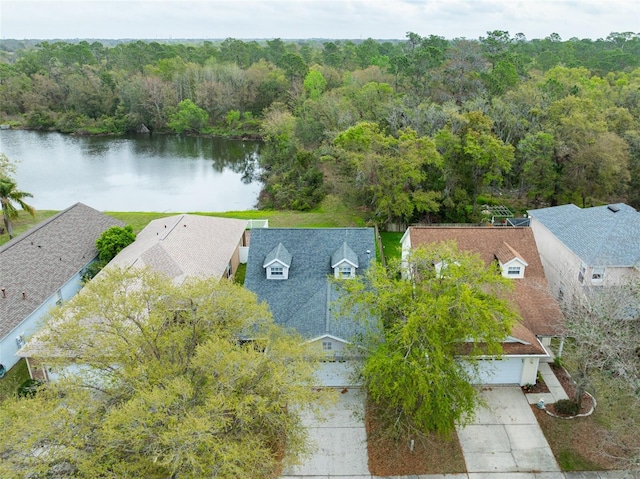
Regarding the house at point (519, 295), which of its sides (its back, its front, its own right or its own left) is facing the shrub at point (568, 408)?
front

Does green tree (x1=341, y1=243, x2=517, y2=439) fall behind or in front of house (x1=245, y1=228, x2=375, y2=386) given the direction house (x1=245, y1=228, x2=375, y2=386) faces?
in front

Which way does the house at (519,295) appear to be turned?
toward the camera

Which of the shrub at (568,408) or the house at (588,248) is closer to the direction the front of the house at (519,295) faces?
the shrub

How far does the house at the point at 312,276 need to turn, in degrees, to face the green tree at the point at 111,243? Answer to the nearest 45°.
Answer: approximately 135° to its right

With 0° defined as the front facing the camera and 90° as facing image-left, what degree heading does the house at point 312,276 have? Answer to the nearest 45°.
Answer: approximately 0°

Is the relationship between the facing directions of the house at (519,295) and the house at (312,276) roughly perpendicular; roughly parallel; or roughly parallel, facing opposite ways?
roughly parallel

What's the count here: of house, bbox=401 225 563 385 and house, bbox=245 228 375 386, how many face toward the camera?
2

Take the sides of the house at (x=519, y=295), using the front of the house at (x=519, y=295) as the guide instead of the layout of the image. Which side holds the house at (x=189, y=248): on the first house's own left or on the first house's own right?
on the first house's own right

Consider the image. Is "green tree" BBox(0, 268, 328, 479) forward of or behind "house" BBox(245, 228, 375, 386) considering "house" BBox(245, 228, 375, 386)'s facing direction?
forward

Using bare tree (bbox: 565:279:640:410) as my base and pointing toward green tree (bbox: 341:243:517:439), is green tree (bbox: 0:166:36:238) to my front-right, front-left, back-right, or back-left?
front-right

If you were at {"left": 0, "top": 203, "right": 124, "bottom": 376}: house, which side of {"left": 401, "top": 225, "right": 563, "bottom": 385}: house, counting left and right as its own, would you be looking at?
right

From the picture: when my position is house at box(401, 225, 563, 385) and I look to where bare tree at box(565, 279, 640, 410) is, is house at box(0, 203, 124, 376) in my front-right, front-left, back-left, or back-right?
back-right

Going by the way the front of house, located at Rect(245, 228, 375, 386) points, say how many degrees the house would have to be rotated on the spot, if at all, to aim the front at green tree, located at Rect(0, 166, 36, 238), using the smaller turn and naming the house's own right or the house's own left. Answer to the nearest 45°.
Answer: approximately 135° to the house's own right

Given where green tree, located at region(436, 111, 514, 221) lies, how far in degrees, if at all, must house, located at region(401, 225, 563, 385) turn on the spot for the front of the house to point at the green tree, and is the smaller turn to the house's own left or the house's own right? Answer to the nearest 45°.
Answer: approximately 180°

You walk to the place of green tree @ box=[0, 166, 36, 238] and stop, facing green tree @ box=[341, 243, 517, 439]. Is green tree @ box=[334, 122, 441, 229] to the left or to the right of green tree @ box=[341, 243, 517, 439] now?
left

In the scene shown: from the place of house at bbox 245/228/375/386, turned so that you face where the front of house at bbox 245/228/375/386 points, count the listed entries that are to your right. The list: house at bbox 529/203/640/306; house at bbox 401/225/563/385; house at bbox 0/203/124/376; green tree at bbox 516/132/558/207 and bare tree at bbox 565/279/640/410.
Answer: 1
